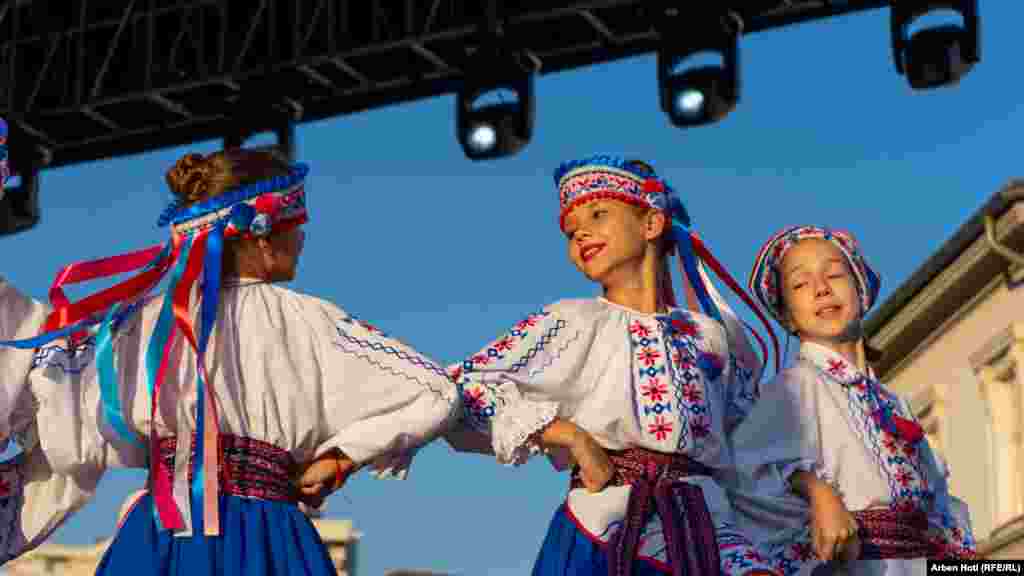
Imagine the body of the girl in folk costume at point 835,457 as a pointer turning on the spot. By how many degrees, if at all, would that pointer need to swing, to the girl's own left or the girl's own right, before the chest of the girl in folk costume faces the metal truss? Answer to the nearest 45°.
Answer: approximately 180°

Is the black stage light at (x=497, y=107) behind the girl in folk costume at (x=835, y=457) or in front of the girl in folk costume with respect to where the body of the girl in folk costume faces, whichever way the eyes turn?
behind

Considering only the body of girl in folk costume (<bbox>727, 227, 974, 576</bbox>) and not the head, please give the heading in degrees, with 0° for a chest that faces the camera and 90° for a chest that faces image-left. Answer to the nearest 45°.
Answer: approximately 315°

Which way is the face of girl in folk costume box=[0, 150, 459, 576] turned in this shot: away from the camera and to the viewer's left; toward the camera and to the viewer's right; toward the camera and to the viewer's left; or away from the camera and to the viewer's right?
away from the camera and to the viewer's right

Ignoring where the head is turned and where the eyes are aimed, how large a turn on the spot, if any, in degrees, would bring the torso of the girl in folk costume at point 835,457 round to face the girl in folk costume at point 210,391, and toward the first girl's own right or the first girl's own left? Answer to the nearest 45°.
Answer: approximately 90° to the first girl's own right

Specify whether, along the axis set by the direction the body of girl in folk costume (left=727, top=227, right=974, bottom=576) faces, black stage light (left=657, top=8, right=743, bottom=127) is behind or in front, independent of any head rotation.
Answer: behind

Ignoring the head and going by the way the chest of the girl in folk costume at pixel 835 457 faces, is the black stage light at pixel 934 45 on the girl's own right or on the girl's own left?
on the girl's own left

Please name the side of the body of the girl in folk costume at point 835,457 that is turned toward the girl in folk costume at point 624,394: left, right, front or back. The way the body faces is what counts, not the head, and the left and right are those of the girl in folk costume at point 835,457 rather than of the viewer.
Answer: right

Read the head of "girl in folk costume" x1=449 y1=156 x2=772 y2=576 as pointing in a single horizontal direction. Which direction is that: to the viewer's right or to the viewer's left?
to the viewer's left

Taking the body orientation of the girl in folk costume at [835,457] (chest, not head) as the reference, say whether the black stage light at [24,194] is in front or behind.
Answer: behind
